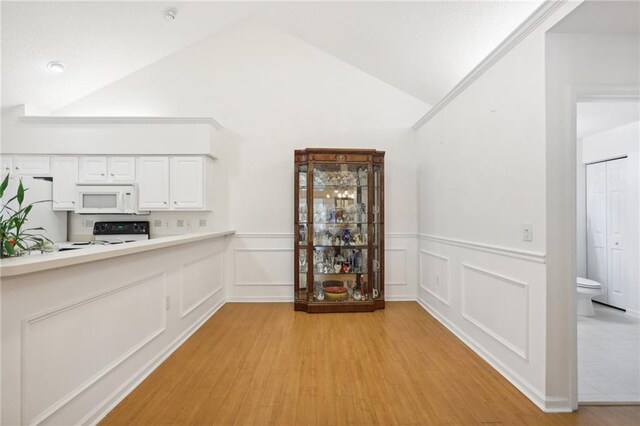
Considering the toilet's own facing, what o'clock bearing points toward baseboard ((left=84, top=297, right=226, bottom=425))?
The baseboard is roughly at 4 o'clock from the toilet.

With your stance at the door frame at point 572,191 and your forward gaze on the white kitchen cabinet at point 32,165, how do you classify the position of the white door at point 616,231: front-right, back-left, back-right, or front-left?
back-right

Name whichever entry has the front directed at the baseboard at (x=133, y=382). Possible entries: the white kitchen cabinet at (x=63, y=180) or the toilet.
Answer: the white kitchen cabinet

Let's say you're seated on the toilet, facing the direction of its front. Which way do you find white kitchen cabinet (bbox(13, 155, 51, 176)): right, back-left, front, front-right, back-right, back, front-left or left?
back-right

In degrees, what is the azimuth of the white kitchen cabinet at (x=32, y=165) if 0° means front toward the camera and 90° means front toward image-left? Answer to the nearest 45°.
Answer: approximately 0°

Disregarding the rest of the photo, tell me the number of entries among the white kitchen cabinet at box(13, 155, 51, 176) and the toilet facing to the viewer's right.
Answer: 1

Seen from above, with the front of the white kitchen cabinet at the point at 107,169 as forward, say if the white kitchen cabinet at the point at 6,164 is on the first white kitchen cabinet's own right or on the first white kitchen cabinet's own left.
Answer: on the first white kitchen cabinet's own right

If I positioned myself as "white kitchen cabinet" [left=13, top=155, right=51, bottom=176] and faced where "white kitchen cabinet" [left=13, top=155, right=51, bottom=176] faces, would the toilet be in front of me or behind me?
in front

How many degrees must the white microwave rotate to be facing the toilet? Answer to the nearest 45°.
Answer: approximately 45° to its left
